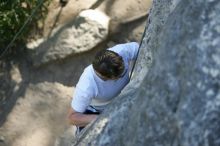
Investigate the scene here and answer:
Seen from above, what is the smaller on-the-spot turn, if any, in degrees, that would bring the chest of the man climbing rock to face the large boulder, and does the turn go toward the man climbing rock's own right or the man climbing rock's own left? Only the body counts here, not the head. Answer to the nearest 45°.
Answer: approximately 135° to the man climbing rock's own left
